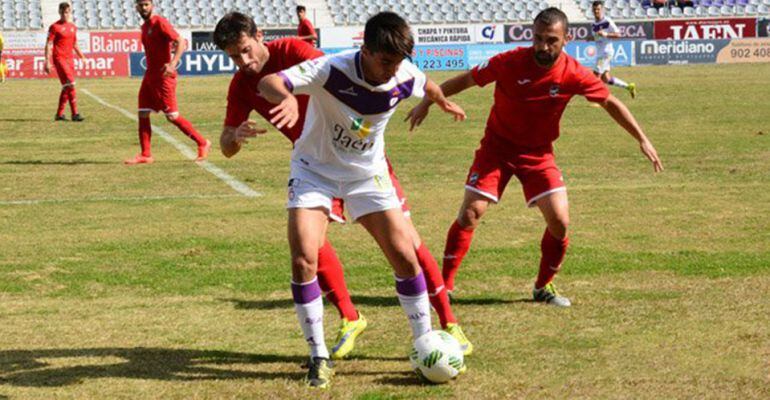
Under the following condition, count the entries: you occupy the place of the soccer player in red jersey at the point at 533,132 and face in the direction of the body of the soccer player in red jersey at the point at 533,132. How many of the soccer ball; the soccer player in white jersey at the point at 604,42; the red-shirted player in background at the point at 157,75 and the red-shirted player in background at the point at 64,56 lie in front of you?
1

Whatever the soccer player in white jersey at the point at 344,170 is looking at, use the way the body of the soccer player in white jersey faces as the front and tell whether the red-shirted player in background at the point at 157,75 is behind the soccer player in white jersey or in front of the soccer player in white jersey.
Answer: behind

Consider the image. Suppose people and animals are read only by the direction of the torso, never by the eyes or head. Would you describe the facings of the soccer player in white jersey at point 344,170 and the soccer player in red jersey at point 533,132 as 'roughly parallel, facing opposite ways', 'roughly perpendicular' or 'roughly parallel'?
roughly parallel

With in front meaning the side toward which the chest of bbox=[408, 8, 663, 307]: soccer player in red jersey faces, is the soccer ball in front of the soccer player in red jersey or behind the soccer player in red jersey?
in front

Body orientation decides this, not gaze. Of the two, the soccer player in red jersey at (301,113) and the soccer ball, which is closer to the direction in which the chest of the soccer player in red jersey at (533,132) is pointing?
the soccer ball

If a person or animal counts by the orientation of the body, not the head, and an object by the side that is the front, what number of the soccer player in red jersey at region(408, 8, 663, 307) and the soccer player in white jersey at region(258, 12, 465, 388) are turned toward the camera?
2

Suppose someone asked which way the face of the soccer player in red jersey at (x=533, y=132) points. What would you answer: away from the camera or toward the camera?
toward the camera

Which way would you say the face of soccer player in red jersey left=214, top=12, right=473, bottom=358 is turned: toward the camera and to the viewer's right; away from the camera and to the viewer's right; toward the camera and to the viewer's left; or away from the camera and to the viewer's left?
toward the camera and to the viewer's right

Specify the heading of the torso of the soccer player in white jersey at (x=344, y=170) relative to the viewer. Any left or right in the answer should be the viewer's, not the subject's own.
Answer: facing the viewer

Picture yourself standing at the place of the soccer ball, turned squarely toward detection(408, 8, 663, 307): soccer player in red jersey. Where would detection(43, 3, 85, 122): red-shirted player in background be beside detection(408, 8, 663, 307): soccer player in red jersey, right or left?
left
